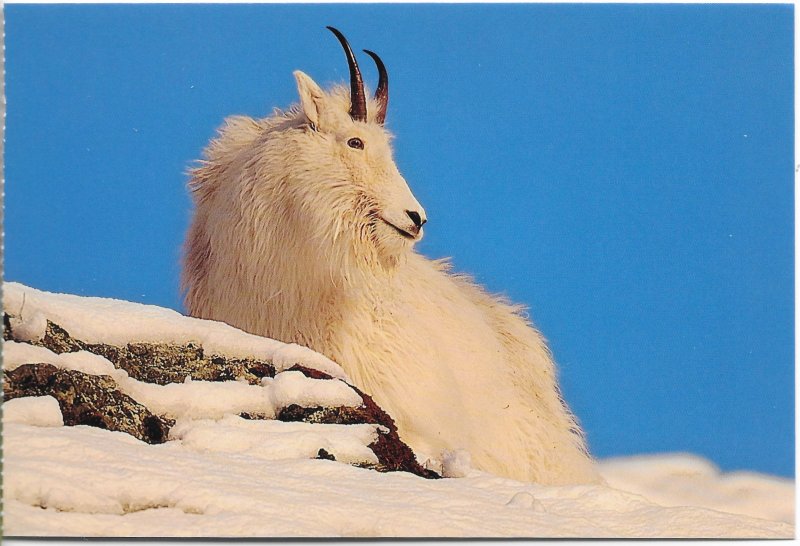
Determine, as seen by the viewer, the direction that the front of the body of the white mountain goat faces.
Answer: to the viewer's left
